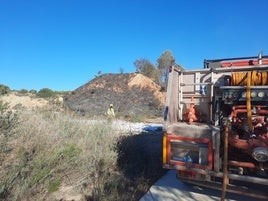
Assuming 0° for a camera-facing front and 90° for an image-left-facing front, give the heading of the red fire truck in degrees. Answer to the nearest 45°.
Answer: approximately 180°
